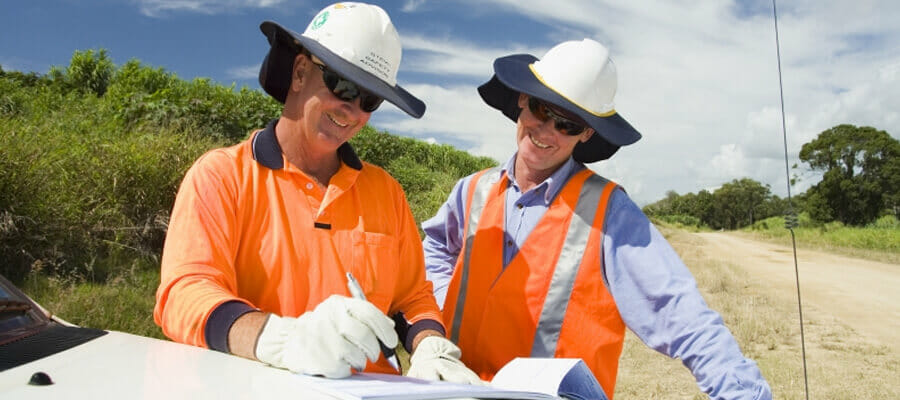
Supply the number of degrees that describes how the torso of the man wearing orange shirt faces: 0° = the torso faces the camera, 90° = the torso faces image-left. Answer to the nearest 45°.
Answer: approximately 315°

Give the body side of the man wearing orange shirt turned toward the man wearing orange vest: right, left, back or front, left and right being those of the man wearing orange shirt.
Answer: left

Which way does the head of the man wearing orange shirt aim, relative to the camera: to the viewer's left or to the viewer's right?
to the viewer's right

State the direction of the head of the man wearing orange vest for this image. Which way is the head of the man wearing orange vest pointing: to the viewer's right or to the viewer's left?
to the viewer's left
